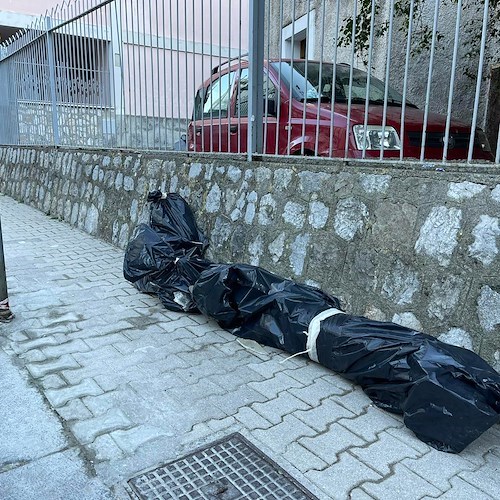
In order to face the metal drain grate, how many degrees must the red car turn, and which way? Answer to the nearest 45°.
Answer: approximately 45° to its right

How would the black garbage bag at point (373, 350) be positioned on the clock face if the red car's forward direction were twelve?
The black garbage bag is roughly at 1 o'clock from the red car.

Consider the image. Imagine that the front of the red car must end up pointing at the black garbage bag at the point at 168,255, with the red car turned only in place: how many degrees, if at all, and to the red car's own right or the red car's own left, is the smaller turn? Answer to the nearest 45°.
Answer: approximately 135° to the red car's own right

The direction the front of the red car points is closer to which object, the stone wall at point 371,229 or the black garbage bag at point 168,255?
the stone wall

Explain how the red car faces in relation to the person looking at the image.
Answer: facing the viewer and to the right of the viewer
